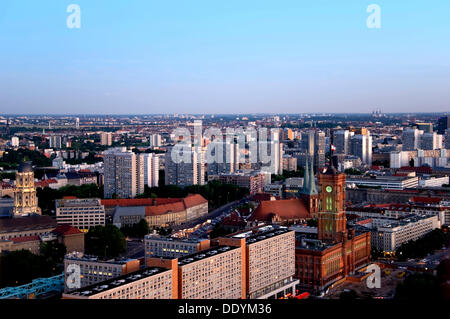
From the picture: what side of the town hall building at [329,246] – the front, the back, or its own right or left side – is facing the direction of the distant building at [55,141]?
back

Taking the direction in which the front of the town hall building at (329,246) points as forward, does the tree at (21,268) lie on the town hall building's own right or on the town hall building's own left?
on the town hall building's own right

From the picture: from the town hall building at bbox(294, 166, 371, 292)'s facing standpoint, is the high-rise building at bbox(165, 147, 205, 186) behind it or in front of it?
behind

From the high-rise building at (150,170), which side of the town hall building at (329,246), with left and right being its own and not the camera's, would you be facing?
back

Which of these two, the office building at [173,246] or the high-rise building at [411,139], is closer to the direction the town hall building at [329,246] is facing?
the office building

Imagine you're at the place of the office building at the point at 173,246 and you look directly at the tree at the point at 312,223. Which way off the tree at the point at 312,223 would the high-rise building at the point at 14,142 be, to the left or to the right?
left

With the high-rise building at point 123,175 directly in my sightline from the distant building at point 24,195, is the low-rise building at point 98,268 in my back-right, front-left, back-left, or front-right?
back-right

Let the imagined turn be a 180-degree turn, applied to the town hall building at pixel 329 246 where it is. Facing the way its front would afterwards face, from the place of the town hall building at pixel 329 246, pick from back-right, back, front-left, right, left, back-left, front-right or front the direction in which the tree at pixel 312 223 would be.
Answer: front-right

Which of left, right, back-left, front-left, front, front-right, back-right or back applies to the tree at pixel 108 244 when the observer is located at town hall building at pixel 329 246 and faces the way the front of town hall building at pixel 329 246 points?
back-right
